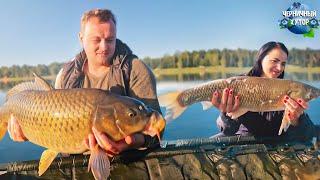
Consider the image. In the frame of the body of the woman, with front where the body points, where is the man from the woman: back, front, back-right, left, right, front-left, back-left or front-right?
front-right

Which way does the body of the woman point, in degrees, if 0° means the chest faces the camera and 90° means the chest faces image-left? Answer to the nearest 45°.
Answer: approximately 0°

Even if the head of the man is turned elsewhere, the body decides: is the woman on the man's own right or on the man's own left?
on the man's own left
